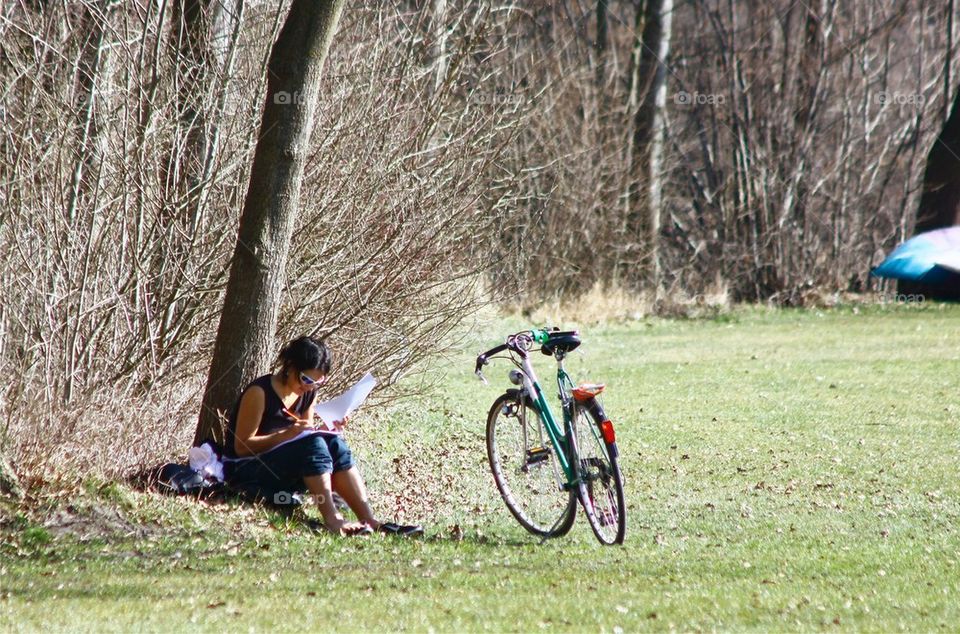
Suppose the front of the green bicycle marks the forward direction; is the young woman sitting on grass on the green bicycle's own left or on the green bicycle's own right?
on the green bicycle's own left

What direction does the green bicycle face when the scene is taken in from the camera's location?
facing away from the viewer and to the left of the viewer

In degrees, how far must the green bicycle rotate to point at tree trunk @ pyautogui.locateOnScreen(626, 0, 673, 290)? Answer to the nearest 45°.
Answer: approximately 45° to its right

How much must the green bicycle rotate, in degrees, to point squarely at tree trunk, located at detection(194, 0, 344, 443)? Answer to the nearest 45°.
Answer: approximately 45° to its left

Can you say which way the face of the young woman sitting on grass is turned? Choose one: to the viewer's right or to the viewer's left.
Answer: to the viewer's right

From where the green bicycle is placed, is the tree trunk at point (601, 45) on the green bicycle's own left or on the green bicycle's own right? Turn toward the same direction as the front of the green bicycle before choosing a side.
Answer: on the green bicycle's own right
